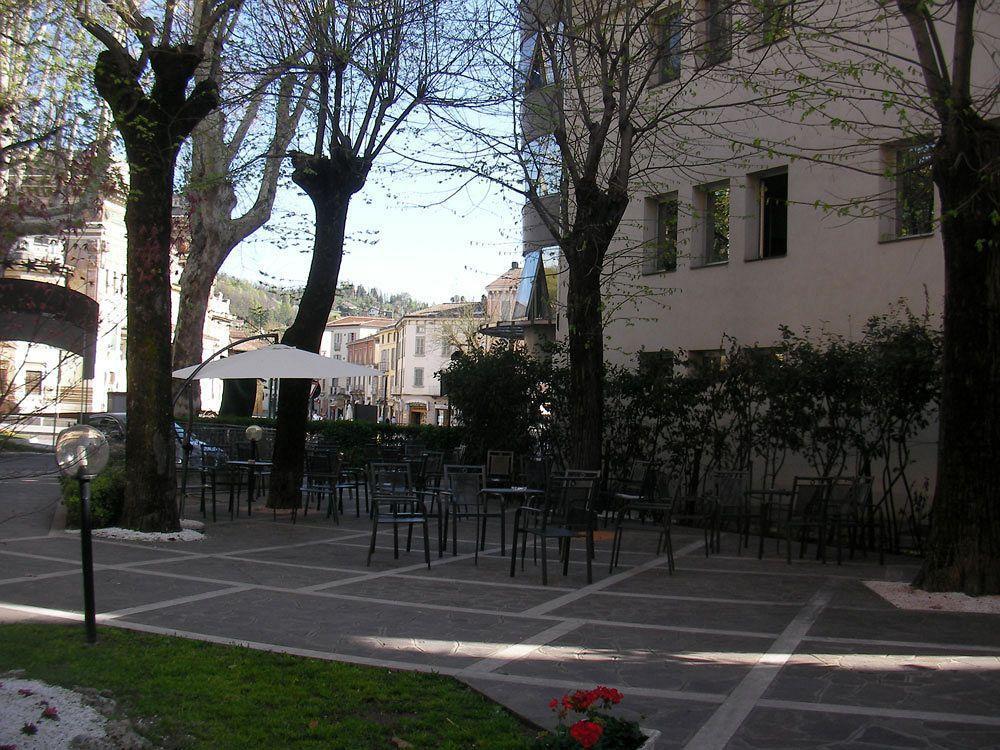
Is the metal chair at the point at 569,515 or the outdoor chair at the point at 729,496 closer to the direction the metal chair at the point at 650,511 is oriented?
the metal chair

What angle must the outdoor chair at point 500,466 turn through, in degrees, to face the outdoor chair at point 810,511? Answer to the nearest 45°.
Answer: approximately 45° to its left
